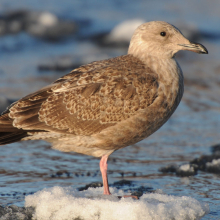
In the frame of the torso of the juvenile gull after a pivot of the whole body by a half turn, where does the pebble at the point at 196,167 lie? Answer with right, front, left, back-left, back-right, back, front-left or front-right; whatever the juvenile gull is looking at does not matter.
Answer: back-right

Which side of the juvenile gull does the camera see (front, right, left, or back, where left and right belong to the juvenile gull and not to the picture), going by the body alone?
right
